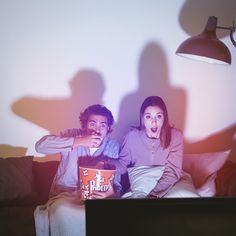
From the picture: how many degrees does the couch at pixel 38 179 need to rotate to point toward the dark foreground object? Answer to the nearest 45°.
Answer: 0° — it already faces it

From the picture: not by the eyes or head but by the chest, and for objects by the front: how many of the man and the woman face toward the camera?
2

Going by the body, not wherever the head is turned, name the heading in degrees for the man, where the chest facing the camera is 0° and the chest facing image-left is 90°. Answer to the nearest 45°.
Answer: approximately 0°
